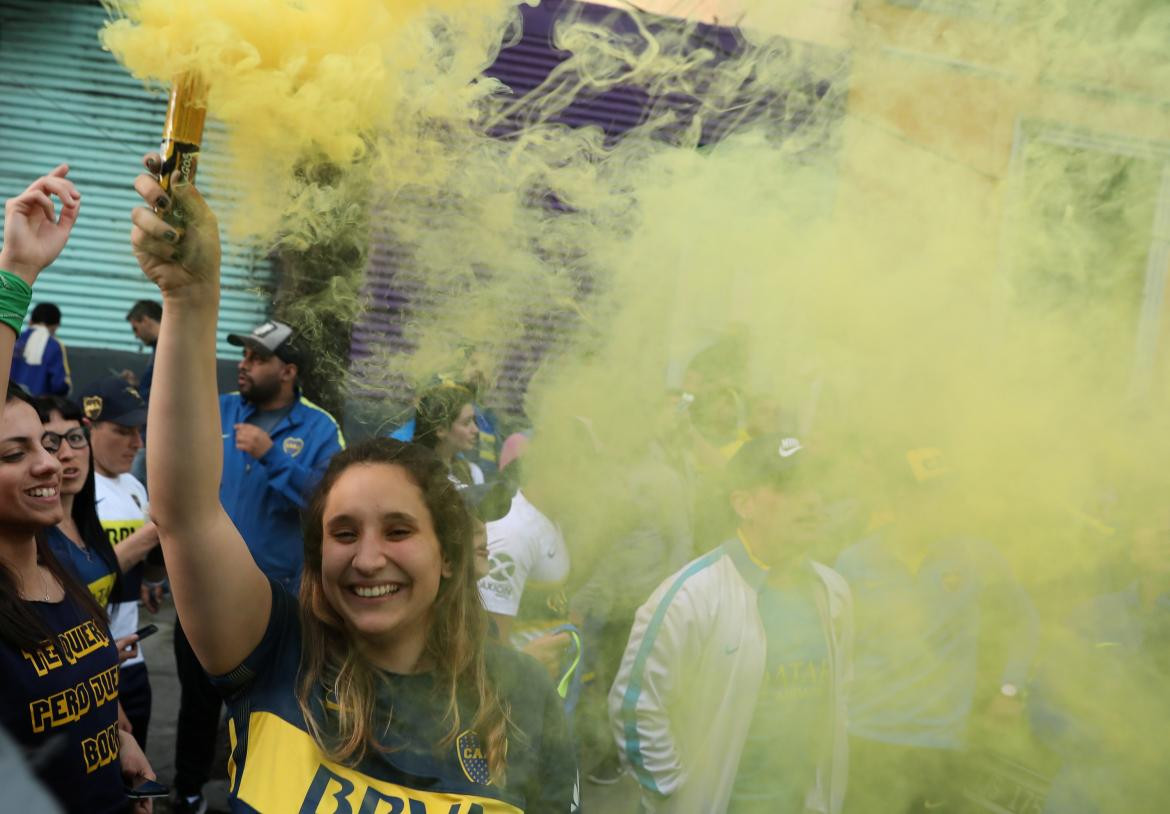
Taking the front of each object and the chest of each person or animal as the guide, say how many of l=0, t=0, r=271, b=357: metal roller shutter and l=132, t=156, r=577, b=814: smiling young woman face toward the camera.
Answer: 2

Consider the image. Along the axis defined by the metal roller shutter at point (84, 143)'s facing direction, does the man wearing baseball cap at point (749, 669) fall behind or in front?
in front

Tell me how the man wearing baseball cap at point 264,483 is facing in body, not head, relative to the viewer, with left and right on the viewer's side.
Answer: facing the viewer and to the left of the viewer

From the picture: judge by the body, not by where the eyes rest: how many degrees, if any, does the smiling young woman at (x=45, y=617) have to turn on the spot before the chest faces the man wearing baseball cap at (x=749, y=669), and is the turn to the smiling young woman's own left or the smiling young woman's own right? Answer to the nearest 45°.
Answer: approximately 45° to the smiling young woman's own left

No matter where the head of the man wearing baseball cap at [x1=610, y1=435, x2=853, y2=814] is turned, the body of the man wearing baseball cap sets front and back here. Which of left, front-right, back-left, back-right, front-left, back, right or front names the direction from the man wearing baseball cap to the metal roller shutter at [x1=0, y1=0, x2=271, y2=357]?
back

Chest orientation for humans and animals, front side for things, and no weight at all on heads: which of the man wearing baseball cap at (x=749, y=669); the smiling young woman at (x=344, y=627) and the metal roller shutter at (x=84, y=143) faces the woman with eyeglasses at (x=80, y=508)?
the metal roller shutter

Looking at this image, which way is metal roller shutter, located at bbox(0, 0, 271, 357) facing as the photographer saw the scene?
facing the viewer

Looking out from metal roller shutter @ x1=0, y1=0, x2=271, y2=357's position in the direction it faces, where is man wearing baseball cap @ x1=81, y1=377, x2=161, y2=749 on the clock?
The man wearing baseball cap is roughly at 12 o'clock from the metal roller shutter.

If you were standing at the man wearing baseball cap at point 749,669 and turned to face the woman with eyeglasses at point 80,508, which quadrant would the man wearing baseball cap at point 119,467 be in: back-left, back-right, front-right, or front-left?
front-right

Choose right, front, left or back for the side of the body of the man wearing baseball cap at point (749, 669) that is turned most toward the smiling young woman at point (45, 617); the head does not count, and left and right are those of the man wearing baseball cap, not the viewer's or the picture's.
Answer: right

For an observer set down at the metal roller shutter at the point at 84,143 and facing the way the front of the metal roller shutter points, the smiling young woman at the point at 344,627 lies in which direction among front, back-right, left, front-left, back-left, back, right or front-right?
front
